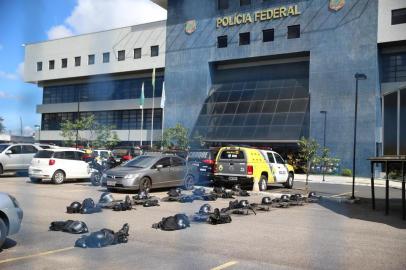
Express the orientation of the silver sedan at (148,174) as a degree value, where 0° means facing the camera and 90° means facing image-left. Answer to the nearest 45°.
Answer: approximately 45°

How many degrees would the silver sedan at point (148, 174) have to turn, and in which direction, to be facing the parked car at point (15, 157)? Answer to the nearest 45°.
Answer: approximately 90° to its right

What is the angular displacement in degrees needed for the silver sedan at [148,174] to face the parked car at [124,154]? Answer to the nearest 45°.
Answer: approximately 135° to its right
